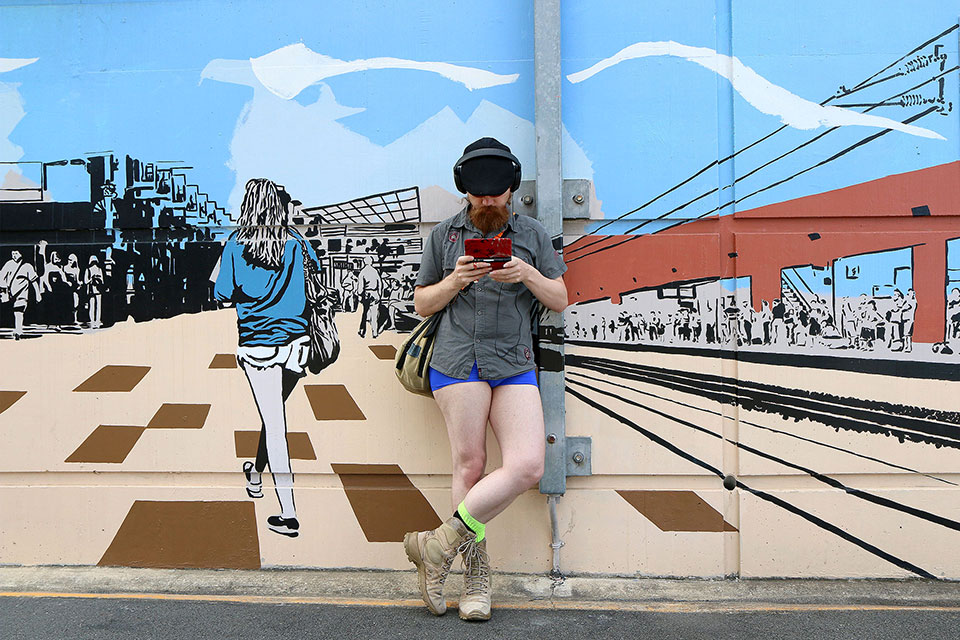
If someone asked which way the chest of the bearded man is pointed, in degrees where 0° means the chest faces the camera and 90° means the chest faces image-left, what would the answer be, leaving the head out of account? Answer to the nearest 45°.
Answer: approximately 0°
